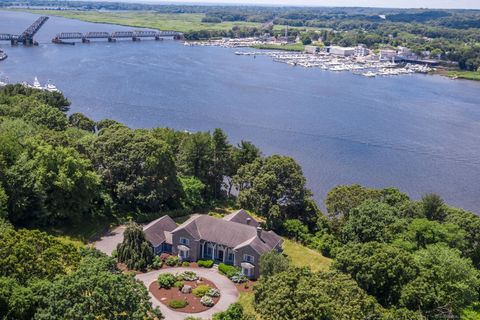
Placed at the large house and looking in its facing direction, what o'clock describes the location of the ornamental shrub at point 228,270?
The ornamental shrub is roughly at 10 o'clock from the large house.

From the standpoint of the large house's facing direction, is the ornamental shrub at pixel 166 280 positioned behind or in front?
in front

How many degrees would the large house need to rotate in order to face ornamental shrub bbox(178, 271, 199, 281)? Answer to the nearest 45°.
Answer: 0° — it already faces it

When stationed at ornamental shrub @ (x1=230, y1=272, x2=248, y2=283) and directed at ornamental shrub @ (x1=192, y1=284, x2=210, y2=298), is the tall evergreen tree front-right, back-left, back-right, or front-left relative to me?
front-right

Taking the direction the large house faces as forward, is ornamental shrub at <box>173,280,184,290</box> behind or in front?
in front

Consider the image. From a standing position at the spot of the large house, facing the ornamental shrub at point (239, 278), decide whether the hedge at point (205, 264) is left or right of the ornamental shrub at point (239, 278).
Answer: right

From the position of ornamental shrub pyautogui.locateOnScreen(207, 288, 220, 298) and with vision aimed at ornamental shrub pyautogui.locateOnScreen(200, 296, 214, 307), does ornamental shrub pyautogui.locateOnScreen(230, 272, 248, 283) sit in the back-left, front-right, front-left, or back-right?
back-left

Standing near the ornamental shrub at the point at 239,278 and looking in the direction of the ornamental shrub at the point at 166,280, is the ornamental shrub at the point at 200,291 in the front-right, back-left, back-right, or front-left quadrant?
front-left

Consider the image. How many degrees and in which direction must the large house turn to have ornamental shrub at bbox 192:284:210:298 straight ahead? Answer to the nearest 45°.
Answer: approximately 45° to its left

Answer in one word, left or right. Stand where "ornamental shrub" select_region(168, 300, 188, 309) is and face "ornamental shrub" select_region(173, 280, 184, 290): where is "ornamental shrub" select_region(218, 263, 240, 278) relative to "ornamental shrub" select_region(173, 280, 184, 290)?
right

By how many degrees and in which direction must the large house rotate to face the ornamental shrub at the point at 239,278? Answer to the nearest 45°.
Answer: approximately 90° to its left

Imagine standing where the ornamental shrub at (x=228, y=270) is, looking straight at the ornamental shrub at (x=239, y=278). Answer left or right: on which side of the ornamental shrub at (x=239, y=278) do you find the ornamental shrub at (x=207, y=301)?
right

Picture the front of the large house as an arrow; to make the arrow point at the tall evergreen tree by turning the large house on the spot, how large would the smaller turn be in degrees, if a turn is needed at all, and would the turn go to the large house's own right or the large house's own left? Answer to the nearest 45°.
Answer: approximately 45° to the large house's own right

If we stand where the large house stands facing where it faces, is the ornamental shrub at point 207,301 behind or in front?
in front

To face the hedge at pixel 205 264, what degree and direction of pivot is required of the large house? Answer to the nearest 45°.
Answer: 0° — it already faces it

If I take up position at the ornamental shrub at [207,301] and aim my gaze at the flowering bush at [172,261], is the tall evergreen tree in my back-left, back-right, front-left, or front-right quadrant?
front-left

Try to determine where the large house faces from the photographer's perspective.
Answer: facing the viewer and to the left of the viewer
